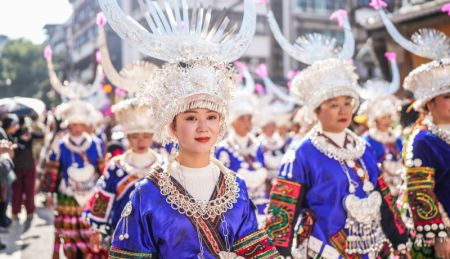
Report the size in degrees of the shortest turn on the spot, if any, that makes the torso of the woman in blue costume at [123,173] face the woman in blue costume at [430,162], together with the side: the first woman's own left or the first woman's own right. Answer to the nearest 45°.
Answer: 0° — they already face them

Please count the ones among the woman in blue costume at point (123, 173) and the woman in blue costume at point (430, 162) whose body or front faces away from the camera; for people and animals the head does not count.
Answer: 0

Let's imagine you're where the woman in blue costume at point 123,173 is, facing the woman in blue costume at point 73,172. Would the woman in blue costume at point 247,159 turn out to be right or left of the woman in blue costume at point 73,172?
right

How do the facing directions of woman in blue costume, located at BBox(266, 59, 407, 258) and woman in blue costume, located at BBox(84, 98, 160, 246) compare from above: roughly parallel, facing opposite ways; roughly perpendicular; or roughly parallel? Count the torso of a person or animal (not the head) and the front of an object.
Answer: roughly parallel

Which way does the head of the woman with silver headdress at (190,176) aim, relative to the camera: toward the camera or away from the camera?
toward the camera

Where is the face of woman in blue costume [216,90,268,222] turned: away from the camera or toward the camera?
toward the camera

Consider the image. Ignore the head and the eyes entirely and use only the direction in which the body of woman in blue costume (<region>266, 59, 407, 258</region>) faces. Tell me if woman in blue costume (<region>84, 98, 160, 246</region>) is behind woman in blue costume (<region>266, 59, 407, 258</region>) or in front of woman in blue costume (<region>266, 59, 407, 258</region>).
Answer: behind

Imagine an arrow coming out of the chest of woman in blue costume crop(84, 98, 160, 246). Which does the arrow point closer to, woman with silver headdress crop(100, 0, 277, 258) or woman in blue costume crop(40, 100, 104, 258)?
the woman with silver headdress

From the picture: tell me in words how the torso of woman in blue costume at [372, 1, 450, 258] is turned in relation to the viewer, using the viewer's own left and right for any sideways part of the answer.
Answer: facing the viewer and to the right of the viewer

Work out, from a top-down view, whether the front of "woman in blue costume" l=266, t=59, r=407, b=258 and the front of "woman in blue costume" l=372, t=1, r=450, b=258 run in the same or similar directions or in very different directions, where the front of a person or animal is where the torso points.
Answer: same or similar directions

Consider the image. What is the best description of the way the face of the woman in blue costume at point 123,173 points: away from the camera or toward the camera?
toward the camera

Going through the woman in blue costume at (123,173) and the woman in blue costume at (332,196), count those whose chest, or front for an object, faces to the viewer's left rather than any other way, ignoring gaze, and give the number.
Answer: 0
